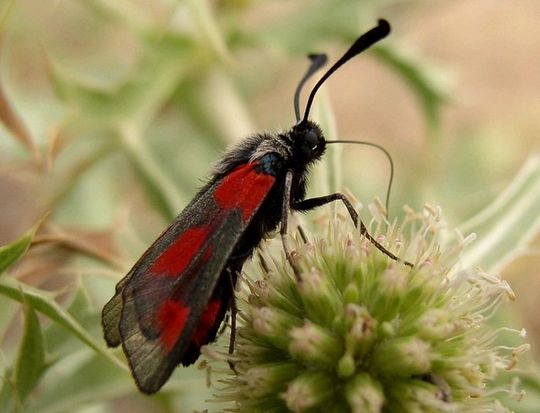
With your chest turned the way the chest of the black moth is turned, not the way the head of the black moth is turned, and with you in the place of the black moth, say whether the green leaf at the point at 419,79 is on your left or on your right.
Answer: on your left

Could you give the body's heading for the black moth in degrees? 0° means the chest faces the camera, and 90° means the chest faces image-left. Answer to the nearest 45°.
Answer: approximately 270°

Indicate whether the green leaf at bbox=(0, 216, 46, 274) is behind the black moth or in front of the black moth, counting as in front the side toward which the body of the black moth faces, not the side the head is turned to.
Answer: behind

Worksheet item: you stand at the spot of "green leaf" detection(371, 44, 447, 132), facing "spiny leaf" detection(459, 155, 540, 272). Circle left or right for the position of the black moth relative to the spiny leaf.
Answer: right

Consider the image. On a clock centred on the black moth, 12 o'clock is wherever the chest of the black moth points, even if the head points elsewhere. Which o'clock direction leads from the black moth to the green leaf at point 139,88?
The green leaf is roughly at 8 o'clock from the black moth.
